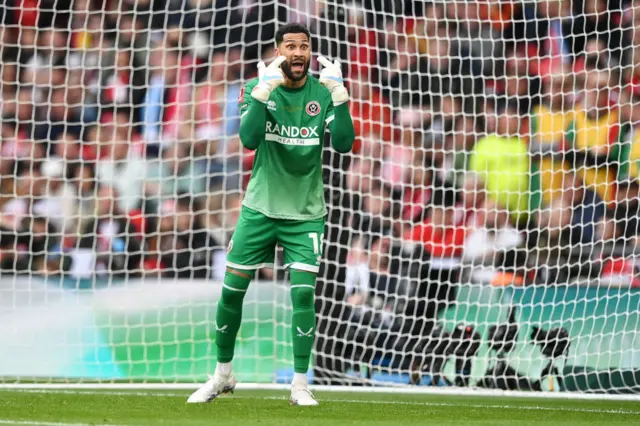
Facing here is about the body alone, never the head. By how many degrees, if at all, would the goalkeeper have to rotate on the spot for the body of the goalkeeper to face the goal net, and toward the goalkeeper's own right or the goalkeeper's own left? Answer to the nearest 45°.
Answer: approximately 180°

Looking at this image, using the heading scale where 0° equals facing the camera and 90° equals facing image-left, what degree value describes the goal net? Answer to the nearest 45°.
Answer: approximately 0°

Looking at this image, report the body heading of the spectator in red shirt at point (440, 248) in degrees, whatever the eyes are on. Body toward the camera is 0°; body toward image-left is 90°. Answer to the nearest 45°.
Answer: approximately 0°

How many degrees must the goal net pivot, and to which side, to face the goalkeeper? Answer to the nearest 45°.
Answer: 0° — it already faces them

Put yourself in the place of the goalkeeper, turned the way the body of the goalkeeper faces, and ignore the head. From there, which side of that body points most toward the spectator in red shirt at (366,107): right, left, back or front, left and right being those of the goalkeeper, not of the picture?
back

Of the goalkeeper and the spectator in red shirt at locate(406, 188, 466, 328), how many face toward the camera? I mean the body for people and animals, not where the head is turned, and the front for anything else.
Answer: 2
